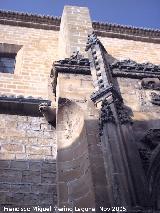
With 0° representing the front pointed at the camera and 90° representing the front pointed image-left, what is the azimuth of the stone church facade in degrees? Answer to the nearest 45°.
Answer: approximately 0°
